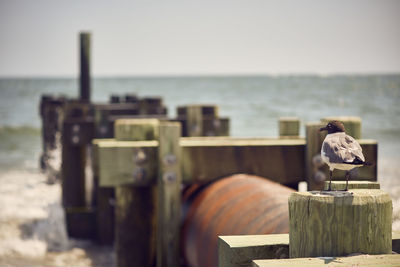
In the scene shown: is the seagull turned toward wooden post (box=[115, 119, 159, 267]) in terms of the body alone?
yes

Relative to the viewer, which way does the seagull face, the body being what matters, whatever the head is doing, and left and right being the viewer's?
facing away from the viewer and to the left of the viewer

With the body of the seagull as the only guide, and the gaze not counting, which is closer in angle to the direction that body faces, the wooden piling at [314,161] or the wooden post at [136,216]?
the wooden post

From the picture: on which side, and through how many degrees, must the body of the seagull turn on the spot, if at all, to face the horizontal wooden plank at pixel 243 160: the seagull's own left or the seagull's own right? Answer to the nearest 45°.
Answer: approximately 45° to the seagull's own right

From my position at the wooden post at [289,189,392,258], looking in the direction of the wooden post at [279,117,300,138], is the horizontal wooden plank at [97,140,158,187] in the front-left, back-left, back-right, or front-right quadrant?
front-left

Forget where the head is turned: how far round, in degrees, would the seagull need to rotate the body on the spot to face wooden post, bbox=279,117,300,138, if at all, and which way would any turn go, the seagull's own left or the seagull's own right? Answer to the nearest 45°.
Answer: approximately 45° to the seagull's own right

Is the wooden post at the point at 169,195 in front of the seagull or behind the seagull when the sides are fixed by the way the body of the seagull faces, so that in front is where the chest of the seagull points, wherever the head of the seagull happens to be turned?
in front

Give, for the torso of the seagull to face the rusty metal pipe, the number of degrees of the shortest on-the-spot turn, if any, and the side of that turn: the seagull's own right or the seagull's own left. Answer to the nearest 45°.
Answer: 0° — it already faces it

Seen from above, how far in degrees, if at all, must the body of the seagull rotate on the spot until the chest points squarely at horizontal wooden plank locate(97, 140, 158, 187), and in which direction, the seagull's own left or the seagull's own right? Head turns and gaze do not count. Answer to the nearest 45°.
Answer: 0° — it already faces it
